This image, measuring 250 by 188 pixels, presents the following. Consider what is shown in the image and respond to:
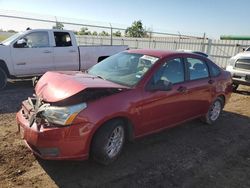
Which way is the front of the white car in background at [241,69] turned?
toward the camera

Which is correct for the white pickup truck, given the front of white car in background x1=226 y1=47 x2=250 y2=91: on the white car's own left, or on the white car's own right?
on the white car's own right

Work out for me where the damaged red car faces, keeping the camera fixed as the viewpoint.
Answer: facing the viewer and to the left of the viewer

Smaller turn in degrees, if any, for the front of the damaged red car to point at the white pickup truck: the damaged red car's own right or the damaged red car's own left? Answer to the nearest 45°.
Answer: approximately 90° to the damaged red car's own right

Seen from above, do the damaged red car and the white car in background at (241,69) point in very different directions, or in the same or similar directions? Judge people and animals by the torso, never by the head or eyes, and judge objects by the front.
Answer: same or similar directions

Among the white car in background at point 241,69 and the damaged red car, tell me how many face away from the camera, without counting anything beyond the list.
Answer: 0

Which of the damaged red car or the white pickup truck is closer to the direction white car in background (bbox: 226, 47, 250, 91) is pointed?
the damaged red car

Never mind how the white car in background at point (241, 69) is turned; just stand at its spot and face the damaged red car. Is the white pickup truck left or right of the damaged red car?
right

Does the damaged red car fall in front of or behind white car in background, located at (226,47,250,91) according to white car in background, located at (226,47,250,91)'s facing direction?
in front
